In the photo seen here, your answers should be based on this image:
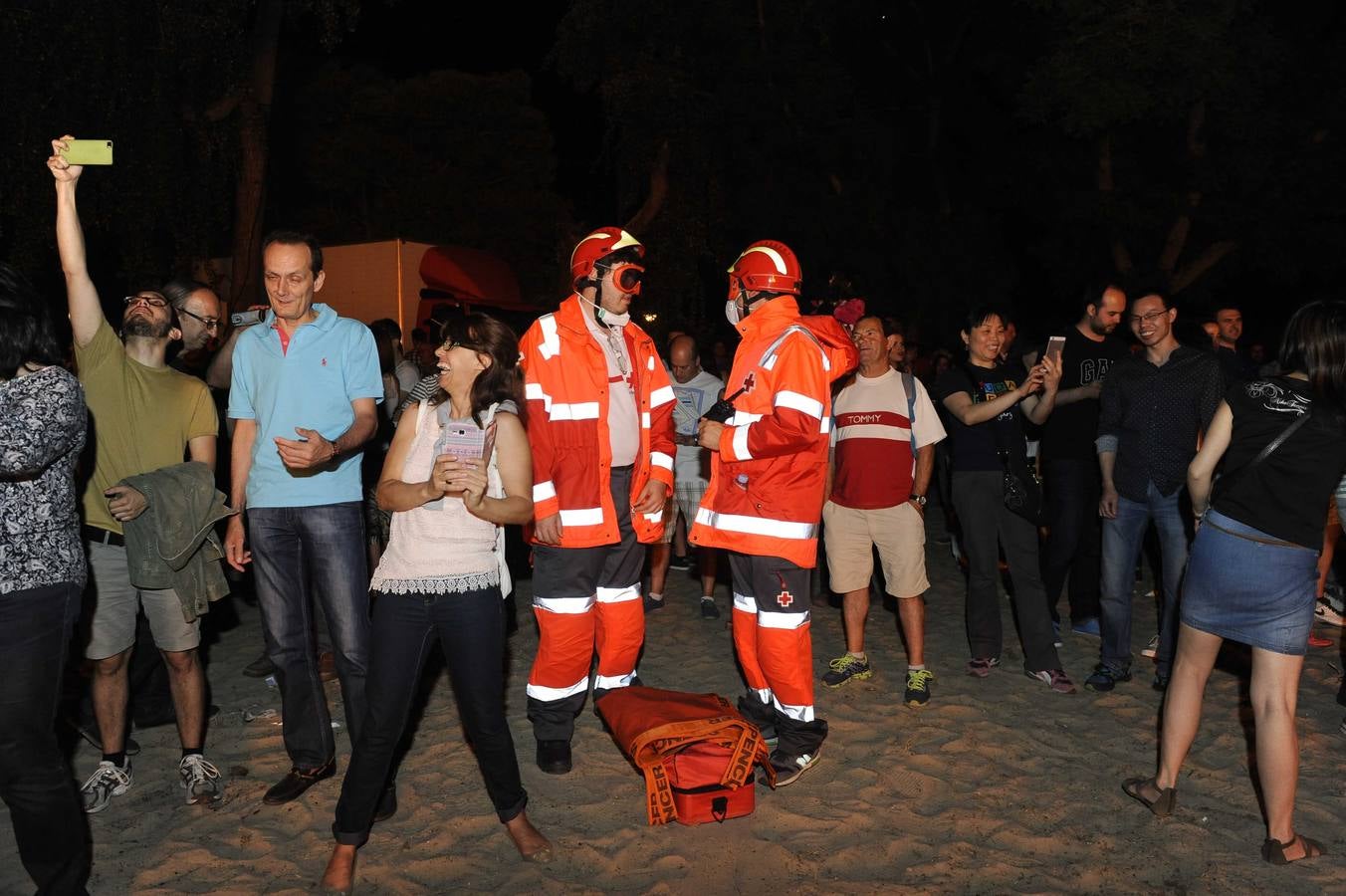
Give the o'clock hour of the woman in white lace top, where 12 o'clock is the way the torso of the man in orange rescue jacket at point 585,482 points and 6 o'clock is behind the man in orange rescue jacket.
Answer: The woman in white lace top is roughly at 2 o'clock from the man in orange rescue jacket.

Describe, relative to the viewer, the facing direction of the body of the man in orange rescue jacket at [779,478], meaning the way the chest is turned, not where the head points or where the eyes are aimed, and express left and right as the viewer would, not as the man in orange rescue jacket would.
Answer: facing to the left of the viewer

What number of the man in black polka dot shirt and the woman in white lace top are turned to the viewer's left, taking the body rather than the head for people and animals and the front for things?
0

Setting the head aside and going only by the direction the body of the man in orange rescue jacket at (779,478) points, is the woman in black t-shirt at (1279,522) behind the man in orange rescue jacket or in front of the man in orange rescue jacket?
behind

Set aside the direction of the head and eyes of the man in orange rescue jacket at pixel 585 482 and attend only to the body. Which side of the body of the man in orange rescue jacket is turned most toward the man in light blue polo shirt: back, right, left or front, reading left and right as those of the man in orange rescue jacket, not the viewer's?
right

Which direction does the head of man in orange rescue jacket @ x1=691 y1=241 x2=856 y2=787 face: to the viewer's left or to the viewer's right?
to the viewer's left

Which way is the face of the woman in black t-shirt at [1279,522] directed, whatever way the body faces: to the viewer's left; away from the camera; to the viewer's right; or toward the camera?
away from the camera

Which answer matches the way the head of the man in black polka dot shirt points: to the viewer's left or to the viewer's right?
to the viewer's left

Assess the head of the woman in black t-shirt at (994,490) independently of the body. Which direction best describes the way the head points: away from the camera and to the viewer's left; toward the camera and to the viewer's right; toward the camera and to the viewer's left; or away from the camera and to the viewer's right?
toward the camera and to the viewer's right

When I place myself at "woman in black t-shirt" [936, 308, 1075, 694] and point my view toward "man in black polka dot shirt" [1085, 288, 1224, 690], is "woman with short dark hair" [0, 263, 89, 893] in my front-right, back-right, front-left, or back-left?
back-right
